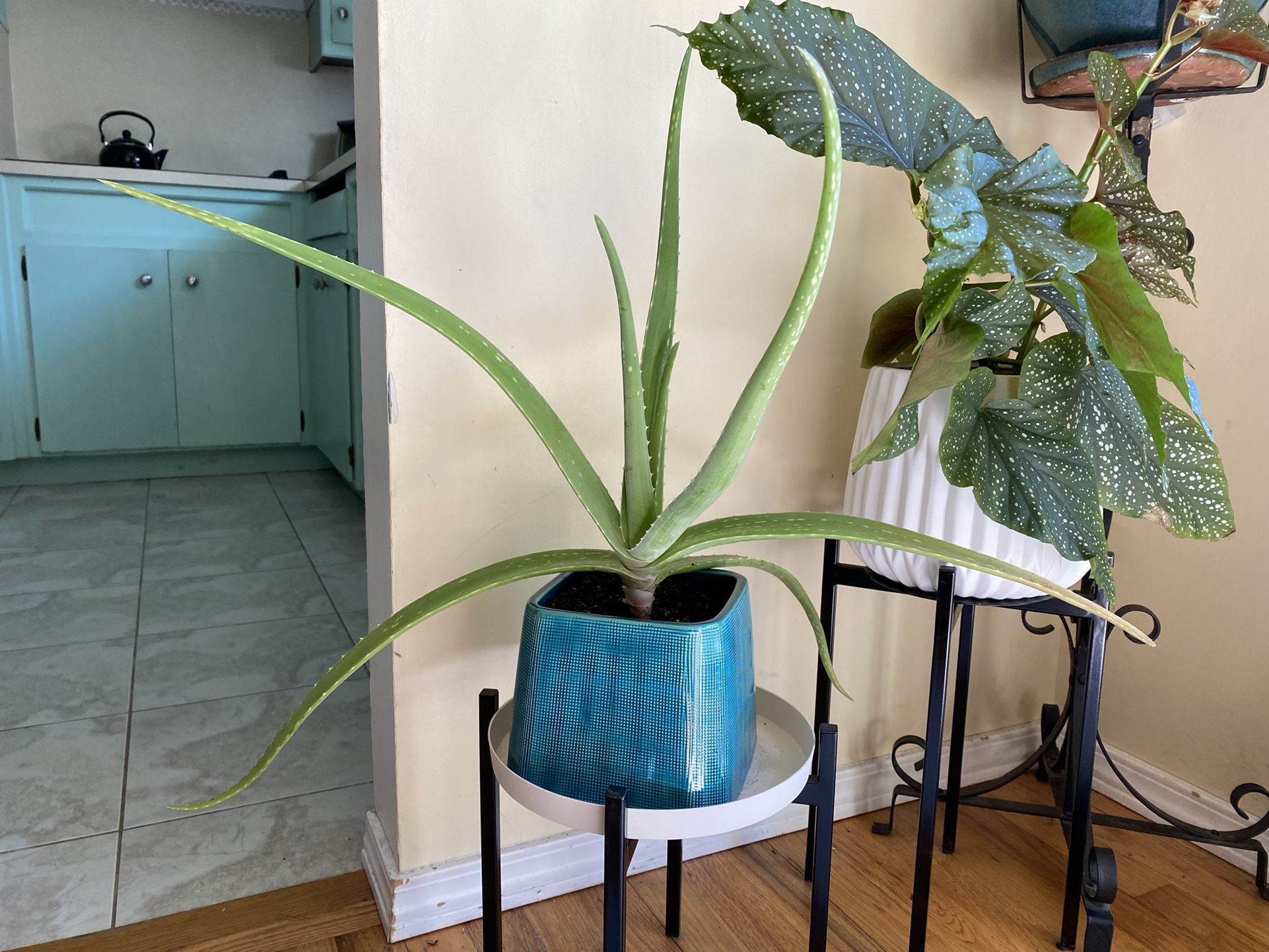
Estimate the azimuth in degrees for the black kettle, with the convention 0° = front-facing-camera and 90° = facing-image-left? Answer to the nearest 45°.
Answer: approximately 270°

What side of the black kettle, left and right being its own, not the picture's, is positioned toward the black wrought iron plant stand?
right

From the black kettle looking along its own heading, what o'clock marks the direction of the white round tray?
The white round tray is roughly at 3 o'clock from the black kettle.

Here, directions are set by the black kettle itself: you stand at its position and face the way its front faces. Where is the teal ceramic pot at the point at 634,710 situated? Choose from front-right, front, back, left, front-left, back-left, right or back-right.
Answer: right

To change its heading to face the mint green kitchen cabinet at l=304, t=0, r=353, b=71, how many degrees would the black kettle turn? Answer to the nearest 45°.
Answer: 0° — it already faces it

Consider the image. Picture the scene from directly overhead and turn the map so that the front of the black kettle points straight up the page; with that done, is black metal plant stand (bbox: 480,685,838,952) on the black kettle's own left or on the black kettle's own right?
on the black kettle's own right

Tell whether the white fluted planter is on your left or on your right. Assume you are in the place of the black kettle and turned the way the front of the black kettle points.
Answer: on your right
